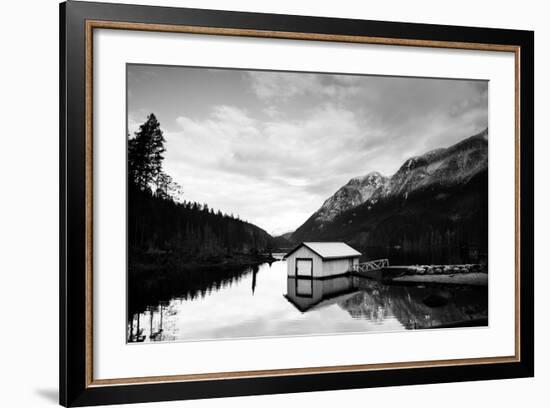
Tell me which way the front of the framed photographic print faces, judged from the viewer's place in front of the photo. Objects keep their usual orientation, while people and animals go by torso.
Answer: facing the viewer and to the right of the viewer
